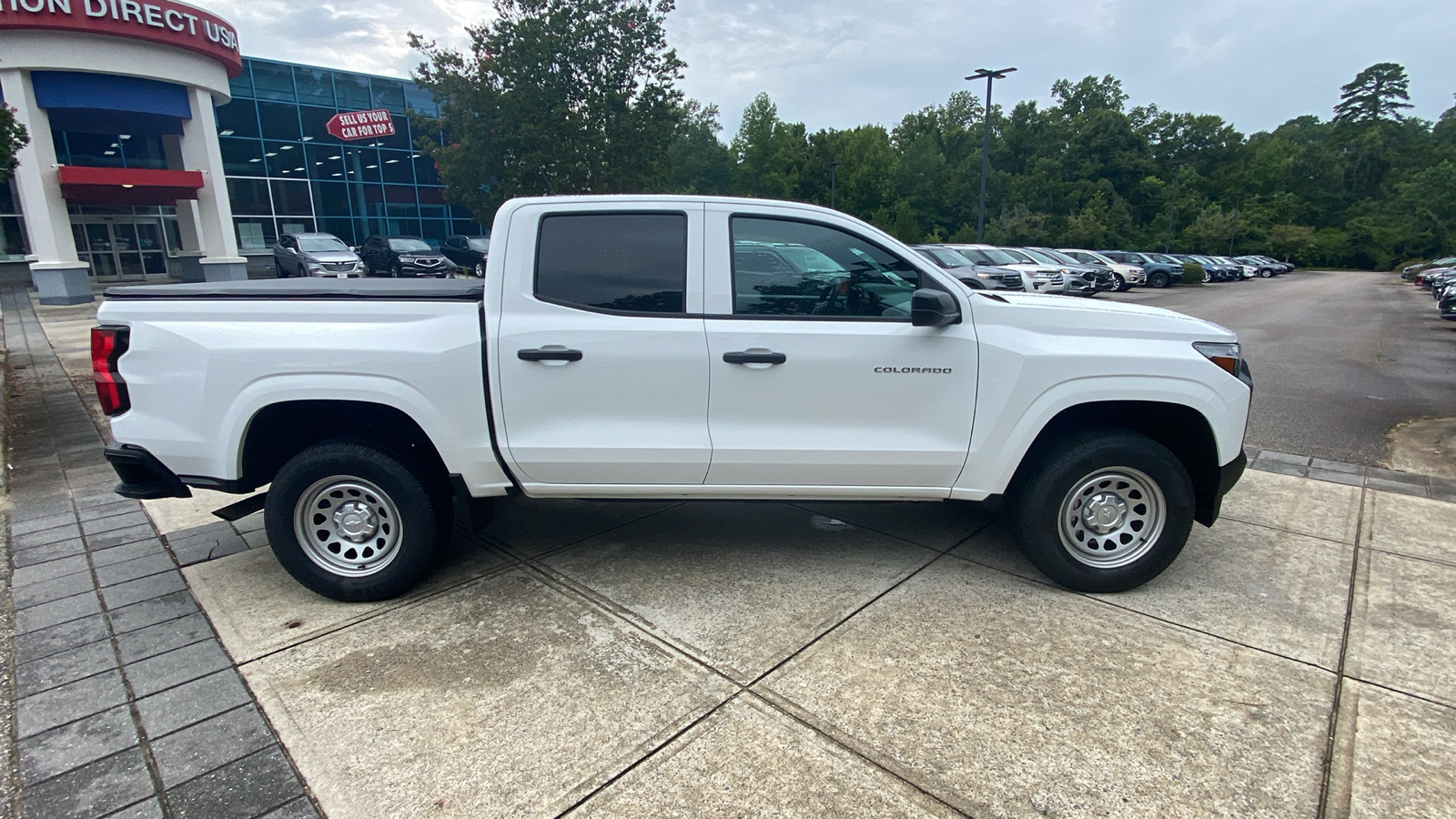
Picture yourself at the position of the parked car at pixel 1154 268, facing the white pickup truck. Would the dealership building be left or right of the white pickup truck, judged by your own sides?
right

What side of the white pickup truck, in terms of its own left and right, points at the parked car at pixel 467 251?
left

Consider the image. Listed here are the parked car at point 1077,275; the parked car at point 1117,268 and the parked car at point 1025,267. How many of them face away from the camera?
0

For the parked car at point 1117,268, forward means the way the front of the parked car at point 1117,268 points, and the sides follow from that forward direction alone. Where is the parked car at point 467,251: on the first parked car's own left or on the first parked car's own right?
on the first parked car's own right

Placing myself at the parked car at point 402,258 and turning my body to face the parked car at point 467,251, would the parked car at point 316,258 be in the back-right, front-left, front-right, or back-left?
back-left

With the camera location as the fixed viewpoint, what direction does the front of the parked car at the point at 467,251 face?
facing the viewer and to the right of the viewer

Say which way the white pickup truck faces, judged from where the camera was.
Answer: facing to the right of the viewer

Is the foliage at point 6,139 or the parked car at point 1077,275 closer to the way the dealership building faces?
the parked car

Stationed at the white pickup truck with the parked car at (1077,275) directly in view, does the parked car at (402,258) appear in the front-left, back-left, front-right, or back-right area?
front-left

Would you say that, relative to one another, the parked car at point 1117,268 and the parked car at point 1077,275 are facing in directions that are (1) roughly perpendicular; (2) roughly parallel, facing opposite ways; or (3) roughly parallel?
roughly parallel

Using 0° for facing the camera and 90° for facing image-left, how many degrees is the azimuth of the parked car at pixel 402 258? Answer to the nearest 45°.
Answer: approximately 315°

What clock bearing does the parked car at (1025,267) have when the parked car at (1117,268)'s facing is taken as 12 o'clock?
the parked car at (1025,267) is roughly at 2 o'clock from the parked car at (1117,268).
